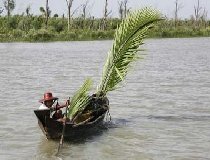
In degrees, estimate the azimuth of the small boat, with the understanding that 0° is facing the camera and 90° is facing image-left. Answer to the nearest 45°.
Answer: approximately 225°
